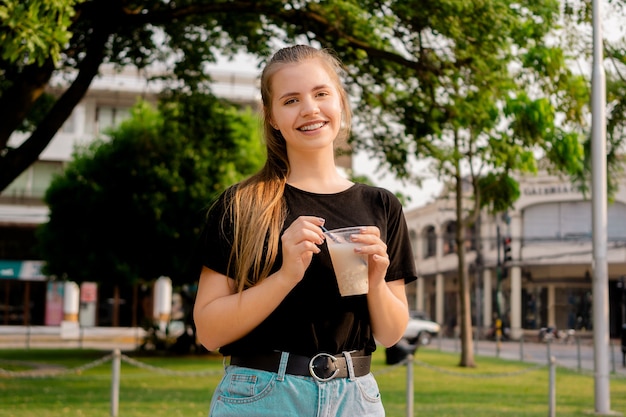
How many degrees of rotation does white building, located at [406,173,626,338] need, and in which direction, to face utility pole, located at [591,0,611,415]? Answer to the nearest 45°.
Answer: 0° — it already faces it

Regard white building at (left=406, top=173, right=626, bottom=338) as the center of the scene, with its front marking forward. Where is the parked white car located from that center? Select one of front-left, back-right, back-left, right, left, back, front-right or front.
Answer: front-right

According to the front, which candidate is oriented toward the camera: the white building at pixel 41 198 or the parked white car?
the white building

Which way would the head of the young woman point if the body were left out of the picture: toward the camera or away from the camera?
toward the camera

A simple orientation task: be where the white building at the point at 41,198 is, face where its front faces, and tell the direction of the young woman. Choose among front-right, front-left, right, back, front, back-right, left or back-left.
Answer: front

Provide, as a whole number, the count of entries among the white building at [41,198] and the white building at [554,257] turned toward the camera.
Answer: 2

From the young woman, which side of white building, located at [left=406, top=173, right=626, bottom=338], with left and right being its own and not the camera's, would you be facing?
front

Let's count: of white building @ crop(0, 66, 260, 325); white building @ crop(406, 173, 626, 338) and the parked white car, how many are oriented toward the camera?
2

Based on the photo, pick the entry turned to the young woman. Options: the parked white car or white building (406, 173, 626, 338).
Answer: the white building

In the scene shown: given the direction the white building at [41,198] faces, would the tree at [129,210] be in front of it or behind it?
in front

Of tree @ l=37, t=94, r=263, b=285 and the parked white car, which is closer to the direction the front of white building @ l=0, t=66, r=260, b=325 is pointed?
the tree

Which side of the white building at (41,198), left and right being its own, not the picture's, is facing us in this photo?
front

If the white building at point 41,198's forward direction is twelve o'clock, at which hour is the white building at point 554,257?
the white building at point 554,257 is roughly at 9 o'clock from the white building at point 41,198.
